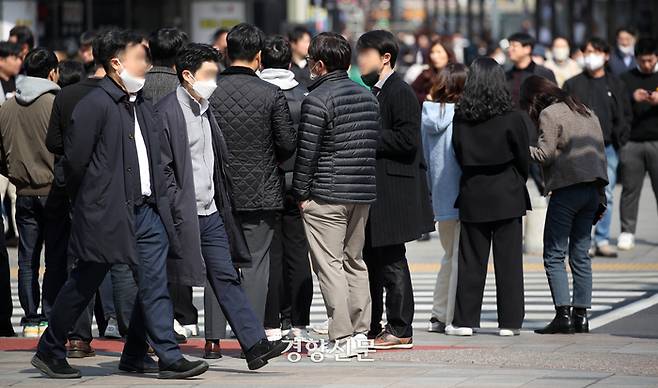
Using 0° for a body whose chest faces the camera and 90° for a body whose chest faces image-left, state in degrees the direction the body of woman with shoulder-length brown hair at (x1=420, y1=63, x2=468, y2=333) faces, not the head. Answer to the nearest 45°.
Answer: approximately 225°

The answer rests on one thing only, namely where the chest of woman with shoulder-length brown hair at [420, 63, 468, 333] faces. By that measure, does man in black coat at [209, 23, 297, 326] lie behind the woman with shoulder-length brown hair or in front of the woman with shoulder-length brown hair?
behind

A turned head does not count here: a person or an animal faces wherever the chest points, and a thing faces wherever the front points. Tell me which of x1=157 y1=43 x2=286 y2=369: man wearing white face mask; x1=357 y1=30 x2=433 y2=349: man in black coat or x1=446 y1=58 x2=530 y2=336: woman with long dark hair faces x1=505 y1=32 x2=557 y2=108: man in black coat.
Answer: the woman with long dark hair

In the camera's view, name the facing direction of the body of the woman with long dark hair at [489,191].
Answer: away from the camera

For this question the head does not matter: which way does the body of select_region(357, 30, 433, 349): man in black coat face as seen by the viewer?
to the viewer's left

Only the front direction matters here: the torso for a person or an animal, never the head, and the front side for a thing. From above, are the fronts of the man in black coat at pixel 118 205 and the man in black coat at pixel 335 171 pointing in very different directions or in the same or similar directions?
very different directions

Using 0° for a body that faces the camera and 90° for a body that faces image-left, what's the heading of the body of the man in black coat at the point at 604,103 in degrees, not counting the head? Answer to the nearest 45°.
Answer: approximately 0°

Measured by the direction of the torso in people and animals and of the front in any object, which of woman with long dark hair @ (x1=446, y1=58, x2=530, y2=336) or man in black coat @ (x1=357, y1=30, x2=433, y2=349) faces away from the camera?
the woman with long dark hair

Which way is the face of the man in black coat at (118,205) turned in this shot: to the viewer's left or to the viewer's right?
to the viewer's right
